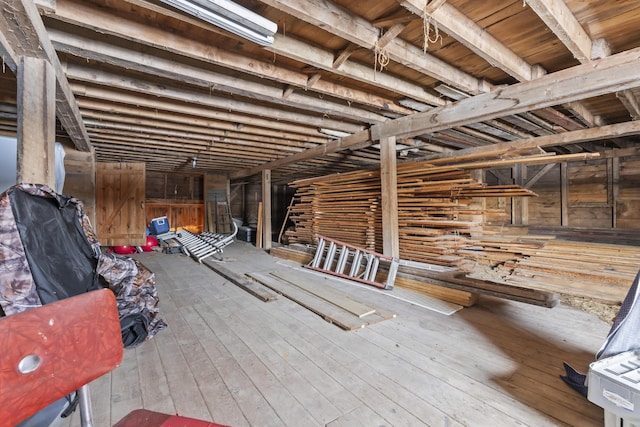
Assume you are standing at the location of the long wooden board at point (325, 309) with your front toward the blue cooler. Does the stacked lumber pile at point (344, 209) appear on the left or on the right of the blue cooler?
right

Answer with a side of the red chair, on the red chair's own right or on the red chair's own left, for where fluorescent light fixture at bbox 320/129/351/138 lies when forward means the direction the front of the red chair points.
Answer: on the red chair's own left

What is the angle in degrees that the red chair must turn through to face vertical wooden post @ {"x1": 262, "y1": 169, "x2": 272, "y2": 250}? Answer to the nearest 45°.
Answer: approximately 90° to its left

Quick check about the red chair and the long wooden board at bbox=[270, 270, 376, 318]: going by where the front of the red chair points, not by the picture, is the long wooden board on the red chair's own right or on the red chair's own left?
on the red chair's own left

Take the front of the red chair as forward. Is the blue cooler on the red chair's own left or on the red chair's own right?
on the red chair's own left

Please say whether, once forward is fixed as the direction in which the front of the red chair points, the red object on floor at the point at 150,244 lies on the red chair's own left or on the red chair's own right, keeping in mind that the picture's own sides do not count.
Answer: on the red chair's own left

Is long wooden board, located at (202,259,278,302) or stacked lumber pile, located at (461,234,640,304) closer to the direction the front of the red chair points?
the stacked lumber pile

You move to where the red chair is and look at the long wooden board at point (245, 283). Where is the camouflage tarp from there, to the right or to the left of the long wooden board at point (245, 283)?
left

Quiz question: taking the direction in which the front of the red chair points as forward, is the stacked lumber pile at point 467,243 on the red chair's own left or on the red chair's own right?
on the red chair's own left

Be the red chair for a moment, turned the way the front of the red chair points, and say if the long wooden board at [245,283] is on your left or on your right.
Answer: on your left

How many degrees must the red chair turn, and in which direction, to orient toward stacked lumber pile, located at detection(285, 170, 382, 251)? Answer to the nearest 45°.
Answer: approximately 90° to its left
